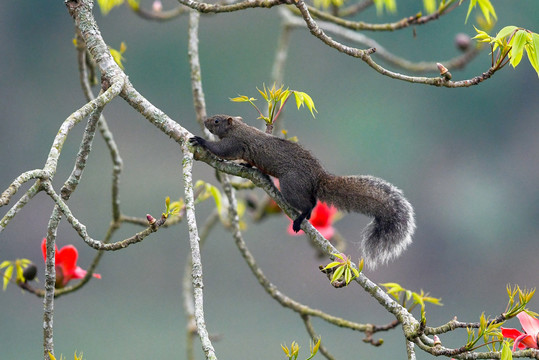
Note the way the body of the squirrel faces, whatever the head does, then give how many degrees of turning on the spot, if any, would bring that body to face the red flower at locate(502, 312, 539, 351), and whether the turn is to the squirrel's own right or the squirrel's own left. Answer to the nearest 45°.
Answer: approximately 135° to the squirrel's own left

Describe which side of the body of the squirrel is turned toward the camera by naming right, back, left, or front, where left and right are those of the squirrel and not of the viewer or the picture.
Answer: left
